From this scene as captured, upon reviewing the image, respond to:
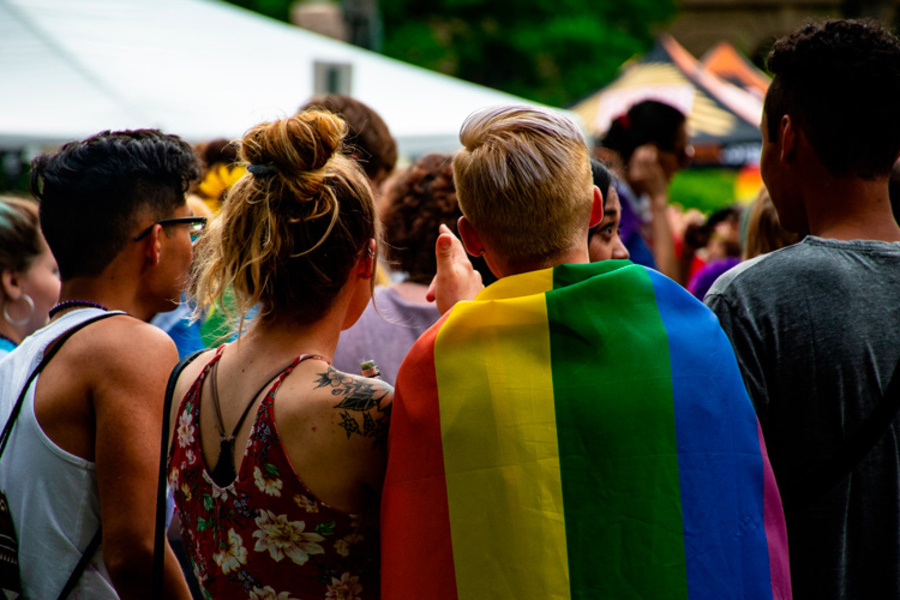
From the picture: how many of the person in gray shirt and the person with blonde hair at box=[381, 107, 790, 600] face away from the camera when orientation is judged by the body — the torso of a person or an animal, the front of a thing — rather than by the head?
2

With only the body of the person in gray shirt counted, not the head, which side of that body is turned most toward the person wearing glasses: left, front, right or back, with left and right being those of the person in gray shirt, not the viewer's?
left

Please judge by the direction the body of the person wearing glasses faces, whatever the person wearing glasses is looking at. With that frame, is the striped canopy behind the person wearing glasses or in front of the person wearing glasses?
in front

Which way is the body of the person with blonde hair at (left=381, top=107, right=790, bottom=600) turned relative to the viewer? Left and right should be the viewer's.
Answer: facing away from the viewer

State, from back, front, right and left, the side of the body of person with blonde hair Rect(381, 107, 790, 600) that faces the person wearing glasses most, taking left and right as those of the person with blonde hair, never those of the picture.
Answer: left

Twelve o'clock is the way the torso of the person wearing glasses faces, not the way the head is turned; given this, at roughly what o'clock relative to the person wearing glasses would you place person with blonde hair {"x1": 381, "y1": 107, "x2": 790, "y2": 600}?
The person with blonde hair is roughly at 3 o'clock from the person wearing glasses.

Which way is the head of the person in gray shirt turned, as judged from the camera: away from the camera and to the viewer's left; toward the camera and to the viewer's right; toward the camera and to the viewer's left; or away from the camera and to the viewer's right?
away from the camera and to the viewer's left

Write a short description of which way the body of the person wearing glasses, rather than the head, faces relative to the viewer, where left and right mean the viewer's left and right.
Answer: facing away from the viewer and to the right of the viewer

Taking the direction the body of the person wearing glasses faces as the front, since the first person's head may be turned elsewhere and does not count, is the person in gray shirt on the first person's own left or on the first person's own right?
on the first person's own right

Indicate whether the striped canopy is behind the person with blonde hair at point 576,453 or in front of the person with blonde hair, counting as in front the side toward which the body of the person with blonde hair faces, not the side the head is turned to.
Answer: in front

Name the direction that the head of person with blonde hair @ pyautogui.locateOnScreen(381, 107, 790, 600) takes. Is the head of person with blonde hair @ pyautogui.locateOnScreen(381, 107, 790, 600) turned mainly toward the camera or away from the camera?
away from the camera

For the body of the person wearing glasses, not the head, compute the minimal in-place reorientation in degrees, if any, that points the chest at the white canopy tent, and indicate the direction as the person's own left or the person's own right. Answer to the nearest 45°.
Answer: approximately 45° to the person's own left

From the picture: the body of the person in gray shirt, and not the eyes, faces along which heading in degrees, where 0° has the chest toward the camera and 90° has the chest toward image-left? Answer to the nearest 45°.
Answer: approximately 180°
